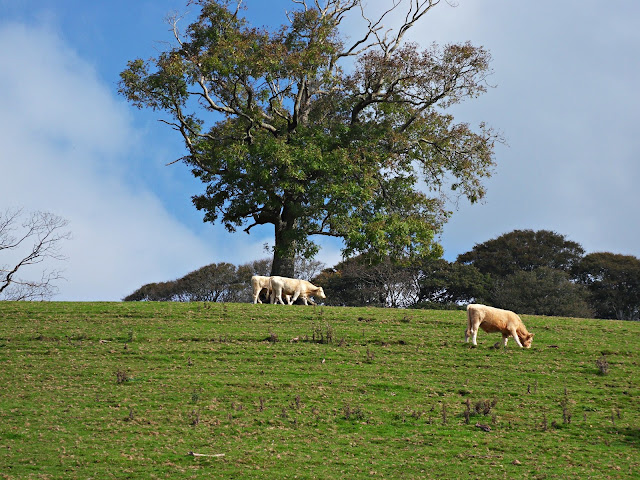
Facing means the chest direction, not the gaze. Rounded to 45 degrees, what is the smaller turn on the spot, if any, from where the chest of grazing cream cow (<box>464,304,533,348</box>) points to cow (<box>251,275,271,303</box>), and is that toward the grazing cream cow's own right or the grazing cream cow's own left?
approximately 135° to the grazing cream cow's own left

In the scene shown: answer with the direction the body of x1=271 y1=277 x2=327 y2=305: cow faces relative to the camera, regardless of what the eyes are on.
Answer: to the viewer's right

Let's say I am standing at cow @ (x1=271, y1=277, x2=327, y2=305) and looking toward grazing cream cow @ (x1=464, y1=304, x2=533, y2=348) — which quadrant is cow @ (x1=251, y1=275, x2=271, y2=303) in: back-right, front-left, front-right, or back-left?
back-right

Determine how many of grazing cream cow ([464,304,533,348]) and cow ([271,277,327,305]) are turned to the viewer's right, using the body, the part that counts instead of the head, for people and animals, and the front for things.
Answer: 2

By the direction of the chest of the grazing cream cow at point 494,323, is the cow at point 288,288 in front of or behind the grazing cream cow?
behind

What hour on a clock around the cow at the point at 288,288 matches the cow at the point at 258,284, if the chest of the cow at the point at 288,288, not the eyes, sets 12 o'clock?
the cow at the point at 258,284 is roughly at 6 o'clock from the cow at the point at 288,288.

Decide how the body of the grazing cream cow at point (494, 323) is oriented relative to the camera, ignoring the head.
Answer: to the viewer's right
